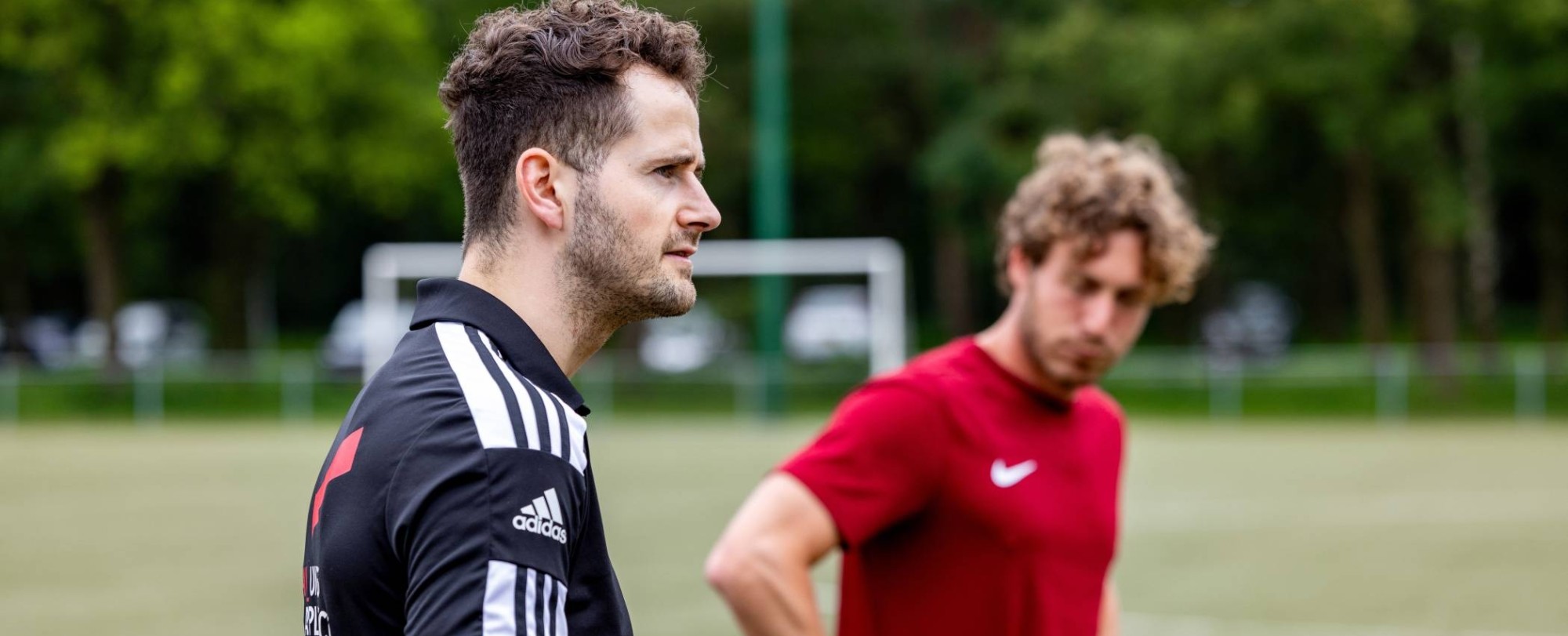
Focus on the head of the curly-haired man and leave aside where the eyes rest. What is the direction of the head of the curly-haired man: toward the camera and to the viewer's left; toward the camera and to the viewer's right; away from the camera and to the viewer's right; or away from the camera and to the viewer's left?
toward the camera and to the viewer's right

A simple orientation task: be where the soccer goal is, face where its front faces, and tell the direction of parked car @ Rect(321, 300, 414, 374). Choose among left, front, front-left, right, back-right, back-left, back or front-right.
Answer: back-right

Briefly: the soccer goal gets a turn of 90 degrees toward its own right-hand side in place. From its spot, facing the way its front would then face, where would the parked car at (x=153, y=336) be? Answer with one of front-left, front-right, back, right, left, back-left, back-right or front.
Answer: front-right

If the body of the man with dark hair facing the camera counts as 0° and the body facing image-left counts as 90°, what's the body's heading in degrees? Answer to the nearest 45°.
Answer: approximately 270°

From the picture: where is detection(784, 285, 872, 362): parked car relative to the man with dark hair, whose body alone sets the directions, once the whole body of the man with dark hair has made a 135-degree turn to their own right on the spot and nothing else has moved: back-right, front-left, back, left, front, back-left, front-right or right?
back-right

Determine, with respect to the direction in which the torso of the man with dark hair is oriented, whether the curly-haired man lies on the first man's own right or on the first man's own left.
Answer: on the first man's own left

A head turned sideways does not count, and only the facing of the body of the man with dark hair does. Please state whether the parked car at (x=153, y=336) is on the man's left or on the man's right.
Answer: on the man's left

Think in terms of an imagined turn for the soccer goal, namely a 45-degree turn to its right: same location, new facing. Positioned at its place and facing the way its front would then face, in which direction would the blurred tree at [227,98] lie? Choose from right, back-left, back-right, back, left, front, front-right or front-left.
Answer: right

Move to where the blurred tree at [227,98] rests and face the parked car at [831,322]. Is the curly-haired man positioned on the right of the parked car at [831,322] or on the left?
right

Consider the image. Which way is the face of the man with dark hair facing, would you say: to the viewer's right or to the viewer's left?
to the viewer's right
